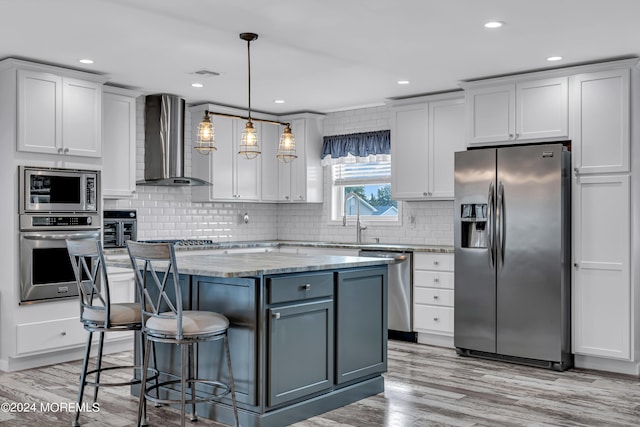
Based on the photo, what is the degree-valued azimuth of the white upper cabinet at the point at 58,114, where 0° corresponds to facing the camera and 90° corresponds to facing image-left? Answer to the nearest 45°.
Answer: approximately 315°

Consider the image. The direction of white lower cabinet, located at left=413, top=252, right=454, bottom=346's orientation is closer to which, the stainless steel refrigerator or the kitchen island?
the kitchen island

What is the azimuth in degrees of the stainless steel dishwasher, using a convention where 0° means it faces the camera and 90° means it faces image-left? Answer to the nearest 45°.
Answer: approximately 45°

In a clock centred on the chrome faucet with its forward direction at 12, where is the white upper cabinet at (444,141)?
The white upper cabinet is roughly at 9 o'clock from the chrome faucet.

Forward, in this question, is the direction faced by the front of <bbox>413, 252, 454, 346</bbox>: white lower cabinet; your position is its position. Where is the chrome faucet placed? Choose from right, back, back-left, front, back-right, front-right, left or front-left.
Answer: right

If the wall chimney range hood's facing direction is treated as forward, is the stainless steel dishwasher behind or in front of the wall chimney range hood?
in front

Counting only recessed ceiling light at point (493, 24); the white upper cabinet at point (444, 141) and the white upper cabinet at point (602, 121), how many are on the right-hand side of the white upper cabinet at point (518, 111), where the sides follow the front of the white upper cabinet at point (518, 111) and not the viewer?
1

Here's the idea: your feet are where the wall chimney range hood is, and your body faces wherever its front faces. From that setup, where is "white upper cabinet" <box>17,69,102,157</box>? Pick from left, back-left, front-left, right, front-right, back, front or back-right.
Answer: right

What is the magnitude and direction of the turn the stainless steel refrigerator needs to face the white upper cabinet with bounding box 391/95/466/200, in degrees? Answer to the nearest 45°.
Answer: approximately 90° to its right

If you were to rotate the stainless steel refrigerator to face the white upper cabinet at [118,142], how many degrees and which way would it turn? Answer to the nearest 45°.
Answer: approximately 45° to its right
